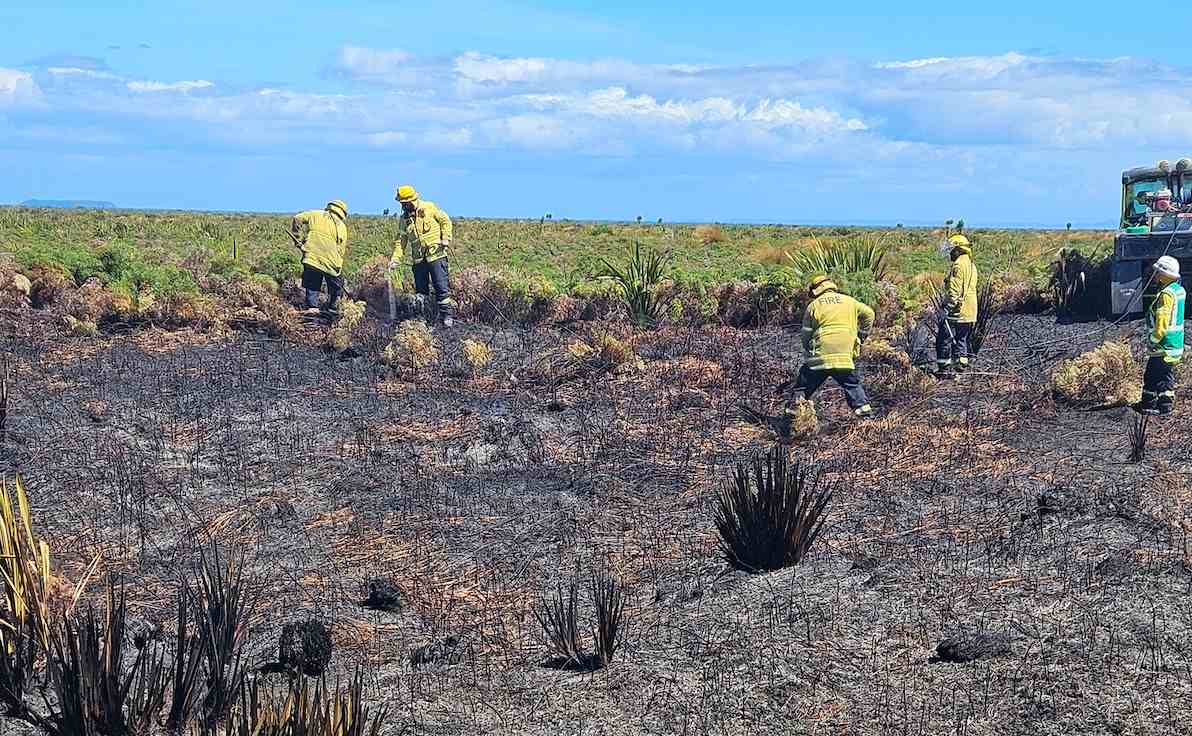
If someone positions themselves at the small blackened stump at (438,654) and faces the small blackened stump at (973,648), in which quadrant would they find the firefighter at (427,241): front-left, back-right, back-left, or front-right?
back-left

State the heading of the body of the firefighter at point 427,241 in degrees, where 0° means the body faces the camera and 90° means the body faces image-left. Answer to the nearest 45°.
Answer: approximately 45°

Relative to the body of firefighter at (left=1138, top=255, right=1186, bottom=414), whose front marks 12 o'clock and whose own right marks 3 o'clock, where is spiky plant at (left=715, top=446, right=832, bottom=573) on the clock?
The spiky plant is roughly at 10 o'clock from the firefighter.

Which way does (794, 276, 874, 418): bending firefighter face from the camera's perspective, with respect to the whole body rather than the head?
away from the camera

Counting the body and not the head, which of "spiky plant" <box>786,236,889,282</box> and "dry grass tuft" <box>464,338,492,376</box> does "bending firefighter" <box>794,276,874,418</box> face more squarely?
the spiky plant

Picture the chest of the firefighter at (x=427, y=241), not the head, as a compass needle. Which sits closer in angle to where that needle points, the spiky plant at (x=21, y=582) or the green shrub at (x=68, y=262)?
the spiky plant

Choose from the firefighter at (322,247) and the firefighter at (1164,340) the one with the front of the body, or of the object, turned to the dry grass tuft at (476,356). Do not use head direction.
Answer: the firefighter at (1164,340)

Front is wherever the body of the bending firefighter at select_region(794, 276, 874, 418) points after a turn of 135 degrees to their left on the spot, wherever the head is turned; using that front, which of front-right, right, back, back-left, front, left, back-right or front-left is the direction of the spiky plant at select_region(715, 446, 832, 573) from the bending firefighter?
front-left

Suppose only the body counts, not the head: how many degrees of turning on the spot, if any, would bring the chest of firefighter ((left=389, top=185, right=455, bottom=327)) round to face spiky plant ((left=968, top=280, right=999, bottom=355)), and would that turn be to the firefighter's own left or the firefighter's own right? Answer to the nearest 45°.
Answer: approximately 135° to the firefighter's own left

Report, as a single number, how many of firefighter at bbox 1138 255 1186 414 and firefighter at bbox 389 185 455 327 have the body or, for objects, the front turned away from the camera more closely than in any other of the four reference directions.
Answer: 0

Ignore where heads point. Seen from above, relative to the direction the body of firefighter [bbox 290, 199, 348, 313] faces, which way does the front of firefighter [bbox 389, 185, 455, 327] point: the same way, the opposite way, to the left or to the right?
the opposite way

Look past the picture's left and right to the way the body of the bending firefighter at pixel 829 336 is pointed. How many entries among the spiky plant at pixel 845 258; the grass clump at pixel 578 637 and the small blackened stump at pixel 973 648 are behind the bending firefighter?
2

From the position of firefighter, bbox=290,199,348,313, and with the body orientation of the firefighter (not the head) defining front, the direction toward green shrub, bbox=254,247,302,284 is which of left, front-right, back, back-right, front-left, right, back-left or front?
front-left

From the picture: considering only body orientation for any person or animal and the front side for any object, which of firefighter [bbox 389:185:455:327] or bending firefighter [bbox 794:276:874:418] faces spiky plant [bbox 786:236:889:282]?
the bending firefighter

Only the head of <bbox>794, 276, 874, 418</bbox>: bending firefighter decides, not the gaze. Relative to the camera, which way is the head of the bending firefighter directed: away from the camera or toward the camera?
away from the camera

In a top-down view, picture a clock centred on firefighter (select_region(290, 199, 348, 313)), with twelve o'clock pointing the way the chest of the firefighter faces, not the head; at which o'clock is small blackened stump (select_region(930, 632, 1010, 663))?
The small blackened stump is roughly at 4 o'clock from the firefighter.

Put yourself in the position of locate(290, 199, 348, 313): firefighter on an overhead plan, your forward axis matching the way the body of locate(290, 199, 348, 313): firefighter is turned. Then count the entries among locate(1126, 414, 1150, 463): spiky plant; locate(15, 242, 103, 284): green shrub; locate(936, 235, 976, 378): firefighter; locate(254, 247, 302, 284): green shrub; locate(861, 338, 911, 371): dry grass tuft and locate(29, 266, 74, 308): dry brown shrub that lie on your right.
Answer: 3

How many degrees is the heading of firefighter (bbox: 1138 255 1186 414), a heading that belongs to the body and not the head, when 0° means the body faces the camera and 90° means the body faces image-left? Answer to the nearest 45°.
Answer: approximately 90°
